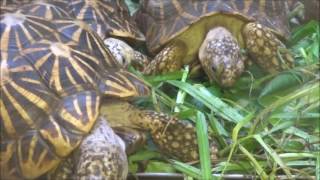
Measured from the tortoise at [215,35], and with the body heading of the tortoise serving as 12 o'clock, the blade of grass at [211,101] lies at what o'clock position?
The blade of grass is roughly at 12 o'clock from the tortoise.

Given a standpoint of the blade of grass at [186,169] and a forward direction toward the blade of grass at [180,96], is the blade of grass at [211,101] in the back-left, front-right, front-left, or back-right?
front-right

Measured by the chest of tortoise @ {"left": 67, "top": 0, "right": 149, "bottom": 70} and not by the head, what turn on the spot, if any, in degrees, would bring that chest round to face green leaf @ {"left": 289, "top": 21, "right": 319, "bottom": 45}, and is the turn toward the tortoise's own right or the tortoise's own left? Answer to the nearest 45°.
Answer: approximately 45° to the tortoise's own left

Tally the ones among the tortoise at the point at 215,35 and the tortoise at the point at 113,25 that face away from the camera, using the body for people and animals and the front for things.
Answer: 0

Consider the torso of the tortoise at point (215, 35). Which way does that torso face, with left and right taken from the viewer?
facing the viewer

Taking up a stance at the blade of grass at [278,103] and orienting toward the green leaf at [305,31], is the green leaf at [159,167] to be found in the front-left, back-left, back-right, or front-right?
back-left

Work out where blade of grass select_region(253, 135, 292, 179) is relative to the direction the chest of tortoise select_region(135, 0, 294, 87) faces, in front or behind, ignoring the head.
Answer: in front

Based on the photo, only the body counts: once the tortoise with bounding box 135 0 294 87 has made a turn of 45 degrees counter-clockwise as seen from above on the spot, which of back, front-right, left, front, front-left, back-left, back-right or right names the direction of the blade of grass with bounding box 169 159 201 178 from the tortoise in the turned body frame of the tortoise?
front-right

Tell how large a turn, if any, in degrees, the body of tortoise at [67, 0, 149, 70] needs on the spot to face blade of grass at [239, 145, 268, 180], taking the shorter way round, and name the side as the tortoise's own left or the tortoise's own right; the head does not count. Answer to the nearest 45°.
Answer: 0° — it already faces it

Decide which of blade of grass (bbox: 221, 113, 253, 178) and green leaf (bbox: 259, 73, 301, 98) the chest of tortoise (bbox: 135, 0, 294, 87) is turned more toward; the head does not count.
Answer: the blade of grass

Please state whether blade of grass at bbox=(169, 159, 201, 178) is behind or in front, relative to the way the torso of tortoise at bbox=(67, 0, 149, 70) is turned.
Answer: in front

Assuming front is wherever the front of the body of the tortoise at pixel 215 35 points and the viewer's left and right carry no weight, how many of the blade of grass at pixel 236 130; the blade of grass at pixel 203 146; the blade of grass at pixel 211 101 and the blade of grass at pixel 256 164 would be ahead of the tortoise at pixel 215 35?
4
